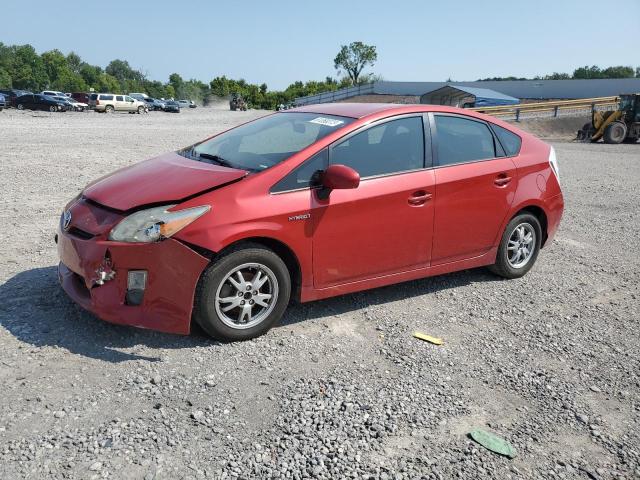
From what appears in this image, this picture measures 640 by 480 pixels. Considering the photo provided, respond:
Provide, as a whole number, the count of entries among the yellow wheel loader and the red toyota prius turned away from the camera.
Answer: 0

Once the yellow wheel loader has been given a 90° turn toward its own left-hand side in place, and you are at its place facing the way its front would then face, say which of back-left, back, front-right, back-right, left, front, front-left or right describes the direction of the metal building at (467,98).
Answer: back-right

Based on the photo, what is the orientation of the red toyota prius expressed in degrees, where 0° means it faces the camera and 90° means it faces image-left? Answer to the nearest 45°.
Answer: approximately 45°

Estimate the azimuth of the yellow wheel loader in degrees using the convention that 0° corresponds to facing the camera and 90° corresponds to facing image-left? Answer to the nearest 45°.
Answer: approximately 90°

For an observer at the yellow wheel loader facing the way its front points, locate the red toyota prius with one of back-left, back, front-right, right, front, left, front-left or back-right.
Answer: left

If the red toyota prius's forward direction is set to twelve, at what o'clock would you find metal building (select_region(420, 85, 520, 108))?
The metal building is roughly at 5 o'clock from the red toyota prius.
